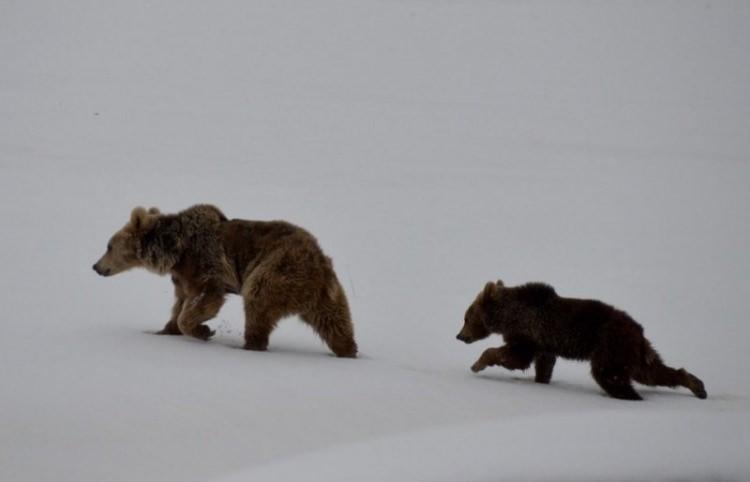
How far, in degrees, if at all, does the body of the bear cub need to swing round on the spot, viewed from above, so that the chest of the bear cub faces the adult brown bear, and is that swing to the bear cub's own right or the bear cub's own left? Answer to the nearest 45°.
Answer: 0° — it already faces it

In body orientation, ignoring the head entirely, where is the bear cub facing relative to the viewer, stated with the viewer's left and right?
facing to the left of the viewer

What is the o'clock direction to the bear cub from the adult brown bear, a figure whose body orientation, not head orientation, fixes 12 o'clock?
The bear cub is roughly at 7 o'clock from the adult brown bear.

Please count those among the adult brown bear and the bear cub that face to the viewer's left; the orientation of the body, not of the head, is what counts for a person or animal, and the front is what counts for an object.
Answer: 2

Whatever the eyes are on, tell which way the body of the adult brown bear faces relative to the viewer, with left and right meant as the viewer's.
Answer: facing to the left of the viewer
